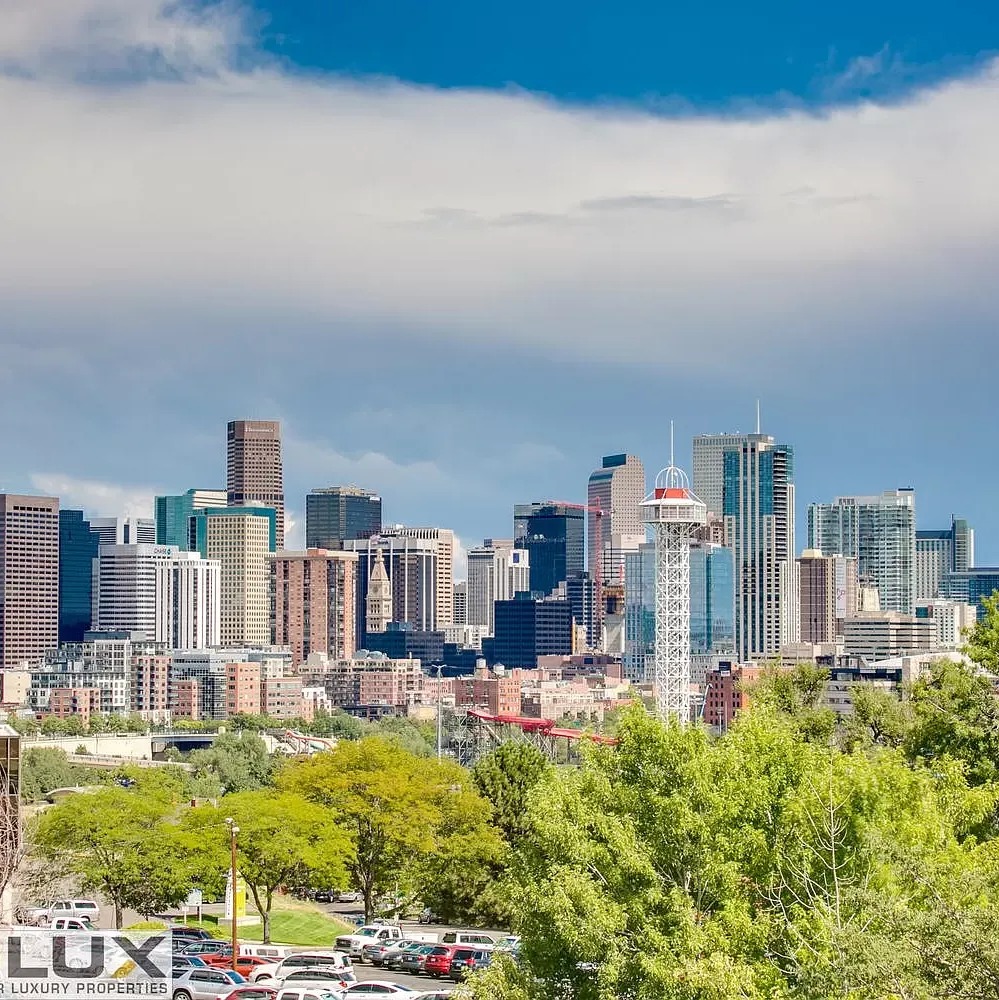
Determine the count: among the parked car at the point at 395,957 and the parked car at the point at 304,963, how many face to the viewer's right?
0

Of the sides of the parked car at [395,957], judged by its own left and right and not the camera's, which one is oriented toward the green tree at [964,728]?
right

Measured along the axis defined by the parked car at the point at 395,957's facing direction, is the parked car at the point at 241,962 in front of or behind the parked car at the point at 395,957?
in front

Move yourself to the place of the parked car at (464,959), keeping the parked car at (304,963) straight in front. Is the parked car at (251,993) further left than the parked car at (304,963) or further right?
left

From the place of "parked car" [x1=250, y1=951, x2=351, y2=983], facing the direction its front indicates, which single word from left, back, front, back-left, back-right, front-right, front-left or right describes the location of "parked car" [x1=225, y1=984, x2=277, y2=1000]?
left

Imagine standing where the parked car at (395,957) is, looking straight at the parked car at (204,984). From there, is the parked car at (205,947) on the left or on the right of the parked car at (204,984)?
right

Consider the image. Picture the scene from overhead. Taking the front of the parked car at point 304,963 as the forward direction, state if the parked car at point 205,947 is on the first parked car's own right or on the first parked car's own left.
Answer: on the first parked car's own right

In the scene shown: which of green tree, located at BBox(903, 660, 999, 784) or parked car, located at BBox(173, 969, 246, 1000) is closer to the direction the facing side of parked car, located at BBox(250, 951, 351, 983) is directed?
the parked car

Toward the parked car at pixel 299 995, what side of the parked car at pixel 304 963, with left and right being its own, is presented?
left

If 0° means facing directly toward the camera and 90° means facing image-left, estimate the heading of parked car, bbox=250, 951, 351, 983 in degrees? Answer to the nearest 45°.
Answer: approximately 90°

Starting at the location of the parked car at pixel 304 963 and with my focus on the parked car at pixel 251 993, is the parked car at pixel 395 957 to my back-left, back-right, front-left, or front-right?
back-left
